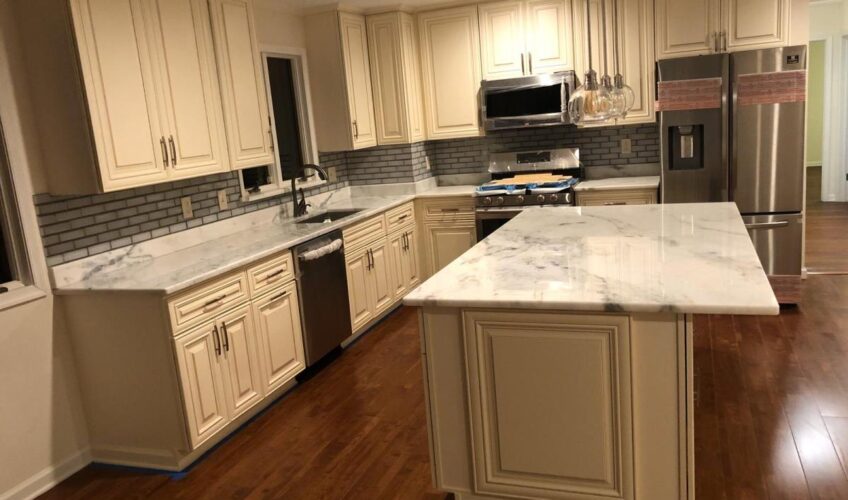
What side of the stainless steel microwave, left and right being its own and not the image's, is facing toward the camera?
front

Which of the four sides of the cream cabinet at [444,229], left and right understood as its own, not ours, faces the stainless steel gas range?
left

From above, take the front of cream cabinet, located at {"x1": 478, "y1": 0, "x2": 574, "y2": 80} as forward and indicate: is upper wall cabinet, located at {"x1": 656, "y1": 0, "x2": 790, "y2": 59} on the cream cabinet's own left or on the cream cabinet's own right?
on the cream cabinet's own left

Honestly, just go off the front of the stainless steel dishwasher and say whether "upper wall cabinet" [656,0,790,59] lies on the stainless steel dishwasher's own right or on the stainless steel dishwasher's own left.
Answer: on the stainless steel dishwasher's own left

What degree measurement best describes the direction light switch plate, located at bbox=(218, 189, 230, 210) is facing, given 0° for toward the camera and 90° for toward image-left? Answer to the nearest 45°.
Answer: approximately 315°

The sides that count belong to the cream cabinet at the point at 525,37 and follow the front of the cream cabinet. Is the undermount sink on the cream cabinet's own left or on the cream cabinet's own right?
on the cream cabinet's own right

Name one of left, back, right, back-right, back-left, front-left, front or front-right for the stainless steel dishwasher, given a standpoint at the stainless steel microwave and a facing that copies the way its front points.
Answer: front-right

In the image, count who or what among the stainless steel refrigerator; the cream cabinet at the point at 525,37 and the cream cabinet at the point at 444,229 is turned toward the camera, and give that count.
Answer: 3

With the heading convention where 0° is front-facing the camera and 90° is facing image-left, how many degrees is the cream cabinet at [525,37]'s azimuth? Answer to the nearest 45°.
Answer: approximately 0°

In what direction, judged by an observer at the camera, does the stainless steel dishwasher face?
facing the viewer and to the right of the viewer

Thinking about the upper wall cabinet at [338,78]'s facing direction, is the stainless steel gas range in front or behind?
in front
